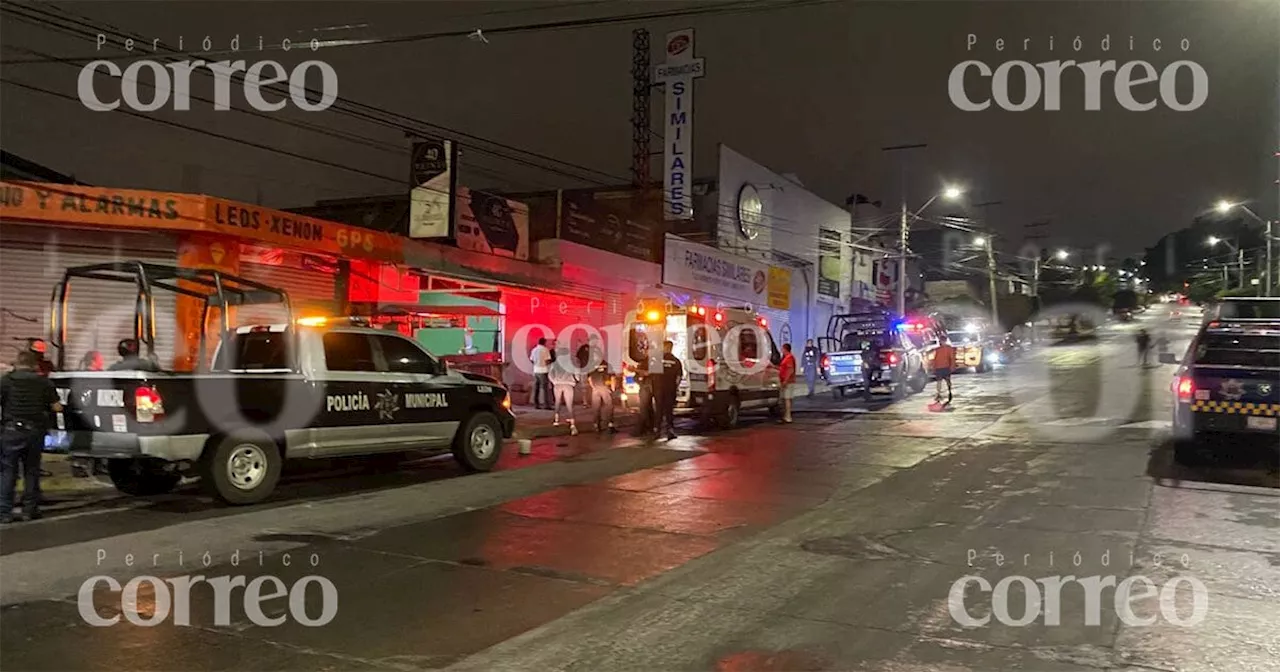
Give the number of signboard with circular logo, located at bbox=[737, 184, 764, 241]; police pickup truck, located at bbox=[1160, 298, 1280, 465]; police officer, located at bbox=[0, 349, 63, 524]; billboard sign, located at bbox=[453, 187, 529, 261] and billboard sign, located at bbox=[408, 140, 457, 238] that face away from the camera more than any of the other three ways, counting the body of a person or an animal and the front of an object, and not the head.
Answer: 2

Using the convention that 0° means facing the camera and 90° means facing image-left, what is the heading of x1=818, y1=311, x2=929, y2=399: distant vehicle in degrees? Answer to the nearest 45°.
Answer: approximately 225°

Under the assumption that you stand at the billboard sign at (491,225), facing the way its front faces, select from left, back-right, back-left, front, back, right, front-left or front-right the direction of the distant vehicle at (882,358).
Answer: front-left

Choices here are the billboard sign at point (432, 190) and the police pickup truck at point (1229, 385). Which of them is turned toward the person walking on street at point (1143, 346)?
the police pickup truck

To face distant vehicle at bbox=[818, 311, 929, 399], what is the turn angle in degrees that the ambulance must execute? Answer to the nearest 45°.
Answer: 0° — it already faces it

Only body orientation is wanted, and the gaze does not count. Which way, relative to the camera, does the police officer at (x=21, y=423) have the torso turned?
away from the camera

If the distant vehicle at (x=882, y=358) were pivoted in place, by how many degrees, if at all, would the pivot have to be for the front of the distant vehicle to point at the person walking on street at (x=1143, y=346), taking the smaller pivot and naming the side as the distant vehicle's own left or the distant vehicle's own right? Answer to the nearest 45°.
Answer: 0° — it already faces them

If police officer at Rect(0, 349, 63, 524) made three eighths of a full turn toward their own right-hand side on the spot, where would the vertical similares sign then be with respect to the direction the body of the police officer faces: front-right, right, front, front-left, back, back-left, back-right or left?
left

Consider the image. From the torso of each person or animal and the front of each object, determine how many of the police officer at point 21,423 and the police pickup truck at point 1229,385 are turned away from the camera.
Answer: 2

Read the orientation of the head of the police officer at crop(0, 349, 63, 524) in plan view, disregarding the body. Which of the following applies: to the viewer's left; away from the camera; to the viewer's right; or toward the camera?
away from the camera

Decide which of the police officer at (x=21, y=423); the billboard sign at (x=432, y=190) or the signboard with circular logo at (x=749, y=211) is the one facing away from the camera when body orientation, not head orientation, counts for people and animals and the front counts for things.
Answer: the police officer

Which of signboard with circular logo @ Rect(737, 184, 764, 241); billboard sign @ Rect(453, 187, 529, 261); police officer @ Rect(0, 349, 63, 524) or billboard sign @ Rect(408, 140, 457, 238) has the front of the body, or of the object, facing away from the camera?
the police officer

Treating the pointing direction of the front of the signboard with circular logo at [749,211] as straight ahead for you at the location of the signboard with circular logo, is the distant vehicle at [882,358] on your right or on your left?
on your left

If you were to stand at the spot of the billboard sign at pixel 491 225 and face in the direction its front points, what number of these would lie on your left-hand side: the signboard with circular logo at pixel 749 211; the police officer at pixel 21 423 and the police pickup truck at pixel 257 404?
1

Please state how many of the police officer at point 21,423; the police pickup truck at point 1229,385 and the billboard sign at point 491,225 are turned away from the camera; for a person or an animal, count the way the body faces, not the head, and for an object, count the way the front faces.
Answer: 2

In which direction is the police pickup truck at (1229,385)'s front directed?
away from the camera

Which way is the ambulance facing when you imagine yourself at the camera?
facing away from the viewer and to the right of the viewer
